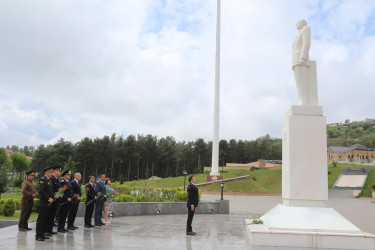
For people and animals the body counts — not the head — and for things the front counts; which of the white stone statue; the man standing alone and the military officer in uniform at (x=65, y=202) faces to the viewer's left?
the white stone statue

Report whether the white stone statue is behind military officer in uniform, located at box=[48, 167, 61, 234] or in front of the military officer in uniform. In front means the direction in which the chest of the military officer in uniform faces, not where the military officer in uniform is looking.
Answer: in front

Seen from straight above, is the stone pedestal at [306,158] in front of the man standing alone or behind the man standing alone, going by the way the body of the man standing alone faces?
in front

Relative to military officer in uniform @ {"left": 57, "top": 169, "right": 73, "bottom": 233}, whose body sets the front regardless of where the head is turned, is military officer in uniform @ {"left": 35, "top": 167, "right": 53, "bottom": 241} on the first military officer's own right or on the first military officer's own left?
on the first military officer's own right

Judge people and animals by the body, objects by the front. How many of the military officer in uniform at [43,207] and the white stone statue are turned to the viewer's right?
1

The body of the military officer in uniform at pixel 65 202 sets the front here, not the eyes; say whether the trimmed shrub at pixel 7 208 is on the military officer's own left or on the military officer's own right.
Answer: on the military officer's own left

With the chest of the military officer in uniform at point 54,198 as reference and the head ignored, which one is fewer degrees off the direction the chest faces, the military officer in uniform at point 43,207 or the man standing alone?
the man standing alone

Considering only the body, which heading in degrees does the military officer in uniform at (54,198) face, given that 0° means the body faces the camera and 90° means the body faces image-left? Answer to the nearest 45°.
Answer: approximately 270°

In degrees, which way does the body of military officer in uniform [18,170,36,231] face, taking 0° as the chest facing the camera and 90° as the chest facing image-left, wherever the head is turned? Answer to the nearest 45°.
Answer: approximately 270°

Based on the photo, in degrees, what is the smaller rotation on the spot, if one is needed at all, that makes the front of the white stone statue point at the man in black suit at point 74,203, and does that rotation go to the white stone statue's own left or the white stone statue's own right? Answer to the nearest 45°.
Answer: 0° — it already faces them

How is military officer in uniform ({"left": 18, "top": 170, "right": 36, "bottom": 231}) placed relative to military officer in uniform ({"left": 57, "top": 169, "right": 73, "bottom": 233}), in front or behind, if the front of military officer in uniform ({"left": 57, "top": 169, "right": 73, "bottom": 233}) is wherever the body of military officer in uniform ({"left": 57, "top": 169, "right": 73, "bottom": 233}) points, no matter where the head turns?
behind

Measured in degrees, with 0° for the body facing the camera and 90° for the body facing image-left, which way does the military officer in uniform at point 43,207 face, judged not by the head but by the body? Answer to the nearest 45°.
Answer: approximately 270°
